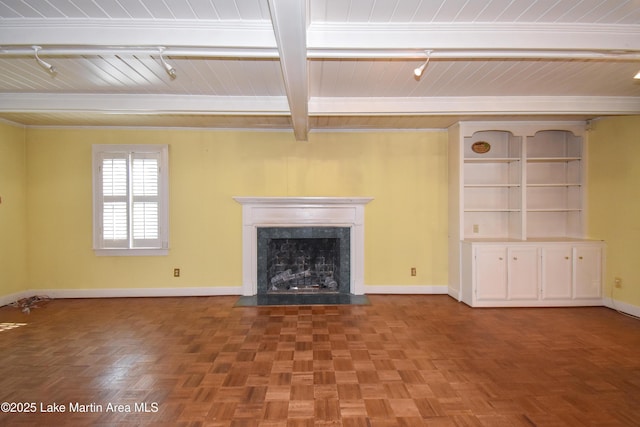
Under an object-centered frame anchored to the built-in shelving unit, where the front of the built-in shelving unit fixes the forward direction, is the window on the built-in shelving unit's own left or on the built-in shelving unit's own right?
on the built-in shelving unit's own right

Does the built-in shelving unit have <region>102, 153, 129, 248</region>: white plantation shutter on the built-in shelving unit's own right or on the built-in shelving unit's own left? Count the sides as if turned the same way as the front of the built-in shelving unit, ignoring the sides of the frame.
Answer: on the built-in shelving unit's own right

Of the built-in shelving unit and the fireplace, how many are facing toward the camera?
2

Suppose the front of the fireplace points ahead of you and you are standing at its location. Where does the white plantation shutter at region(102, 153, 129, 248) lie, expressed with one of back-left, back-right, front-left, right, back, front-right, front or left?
right

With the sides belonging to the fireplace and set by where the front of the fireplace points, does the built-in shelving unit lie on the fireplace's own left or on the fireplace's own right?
on the fireplace's own left

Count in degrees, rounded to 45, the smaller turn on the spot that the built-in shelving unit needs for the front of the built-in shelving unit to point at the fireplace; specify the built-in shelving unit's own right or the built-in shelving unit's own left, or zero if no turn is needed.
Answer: approximately 45° to the built-in shelving unit's own right

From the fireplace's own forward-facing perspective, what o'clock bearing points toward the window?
The window is roughly at 3 o'clock from the fireplace.

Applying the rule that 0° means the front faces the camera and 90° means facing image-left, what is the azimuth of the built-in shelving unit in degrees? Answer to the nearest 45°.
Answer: approximately 0°
